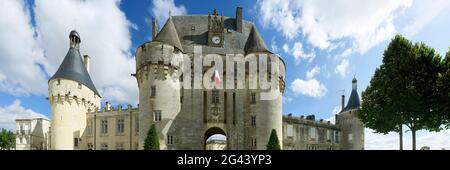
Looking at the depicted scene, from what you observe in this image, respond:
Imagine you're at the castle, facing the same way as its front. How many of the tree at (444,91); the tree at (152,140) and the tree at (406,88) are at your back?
0

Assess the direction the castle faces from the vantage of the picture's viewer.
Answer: facing the viewer

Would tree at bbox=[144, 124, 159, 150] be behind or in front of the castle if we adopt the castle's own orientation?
in front
